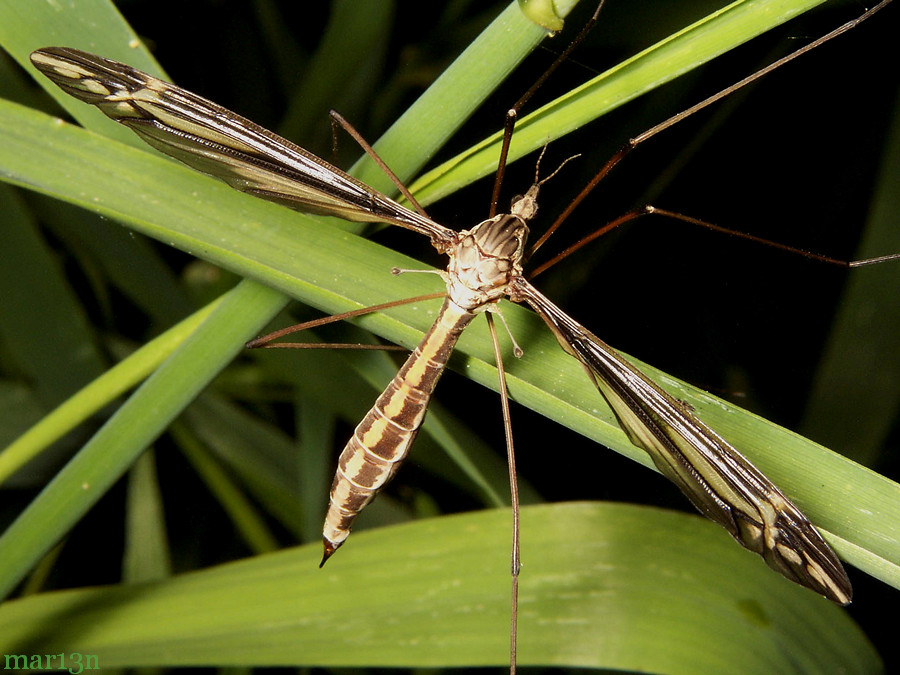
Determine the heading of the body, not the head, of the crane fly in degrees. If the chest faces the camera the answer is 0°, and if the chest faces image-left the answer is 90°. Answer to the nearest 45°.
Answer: approximately 225°
